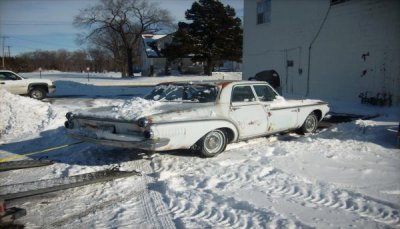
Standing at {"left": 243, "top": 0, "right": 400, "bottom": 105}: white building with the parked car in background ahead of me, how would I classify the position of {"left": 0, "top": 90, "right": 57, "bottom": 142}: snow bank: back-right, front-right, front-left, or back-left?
front-left

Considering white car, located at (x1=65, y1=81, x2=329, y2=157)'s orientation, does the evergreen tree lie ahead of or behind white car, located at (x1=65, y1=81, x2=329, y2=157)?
ahead

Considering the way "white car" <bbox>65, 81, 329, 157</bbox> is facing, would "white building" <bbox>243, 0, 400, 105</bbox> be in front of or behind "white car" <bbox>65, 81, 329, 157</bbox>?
in front

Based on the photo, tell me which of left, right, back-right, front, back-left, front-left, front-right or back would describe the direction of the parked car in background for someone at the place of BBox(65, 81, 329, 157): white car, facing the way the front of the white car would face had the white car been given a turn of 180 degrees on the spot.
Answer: right

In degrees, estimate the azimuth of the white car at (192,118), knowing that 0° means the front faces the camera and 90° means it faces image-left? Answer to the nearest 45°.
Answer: approximately 225°
